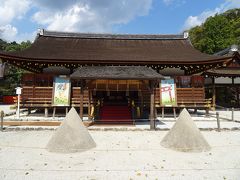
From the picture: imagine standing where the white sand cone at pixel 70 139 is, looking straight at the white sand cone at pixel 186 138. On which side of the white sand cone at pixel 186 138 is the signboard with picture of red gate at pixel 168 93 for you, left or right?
left

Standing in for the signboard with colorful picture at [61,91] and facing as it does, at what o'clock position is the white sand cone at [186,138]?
The white sand cone is roughly at 11 o'clock from the signboard with colorful picture.

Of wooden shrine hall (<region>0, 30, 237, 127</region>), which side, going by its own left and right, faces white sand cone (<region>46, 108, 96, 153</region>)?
front

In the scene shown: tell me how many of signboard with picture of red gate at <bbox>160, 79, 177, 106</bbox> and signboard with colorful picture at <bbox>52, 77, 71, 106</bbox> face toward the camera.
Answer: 2

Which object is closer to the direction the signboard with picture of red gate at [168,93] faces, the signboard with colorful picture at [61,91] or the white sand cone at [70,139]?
the white sand cone

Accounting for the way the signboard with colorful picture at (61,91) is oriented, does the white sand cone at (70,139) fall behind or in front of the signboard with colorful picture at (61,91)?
in front

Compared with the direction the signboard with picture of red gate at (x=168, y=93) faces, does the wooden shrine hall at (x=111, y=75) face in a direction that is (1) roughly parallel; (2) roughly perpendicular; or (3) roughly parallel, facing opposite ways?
roughly parallel

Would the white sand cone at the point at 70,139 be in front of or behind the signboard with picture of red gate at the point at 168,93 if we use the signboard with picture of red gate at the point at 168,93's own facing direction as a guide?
in front

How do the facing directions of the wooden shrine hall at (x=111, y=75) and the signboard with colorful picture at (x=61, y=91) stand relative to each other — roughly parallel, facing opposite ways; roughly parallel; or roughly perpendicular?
roughly parallel

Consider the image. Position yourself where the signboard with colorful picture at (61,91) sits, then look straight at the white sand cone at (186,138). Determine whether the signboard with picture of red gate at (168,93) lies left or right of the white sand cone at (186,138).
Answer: left

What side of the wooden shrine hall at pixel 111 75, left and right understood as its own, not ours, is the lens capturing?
front

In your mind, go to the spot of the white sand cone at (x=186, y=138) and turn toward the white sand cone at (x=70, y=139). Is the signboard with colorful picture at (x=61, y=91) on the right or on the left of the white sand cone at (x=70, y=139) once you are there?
right
